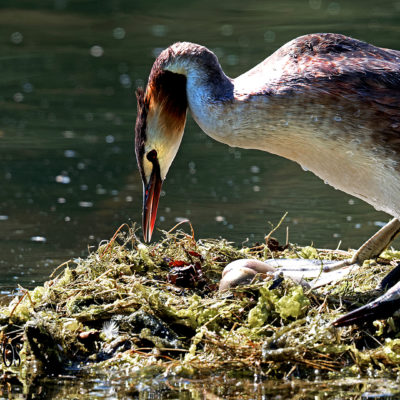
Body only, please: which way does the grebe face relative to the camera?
to the viewer's left
